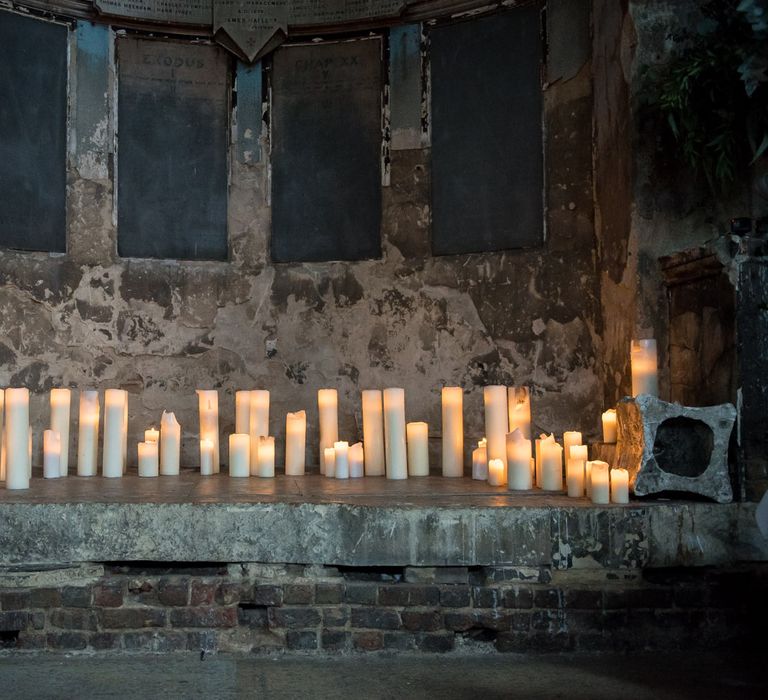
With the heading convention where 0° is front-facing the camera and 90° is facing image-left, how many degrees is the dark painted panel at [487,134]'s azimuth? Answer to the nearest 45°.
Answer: approximately 45°

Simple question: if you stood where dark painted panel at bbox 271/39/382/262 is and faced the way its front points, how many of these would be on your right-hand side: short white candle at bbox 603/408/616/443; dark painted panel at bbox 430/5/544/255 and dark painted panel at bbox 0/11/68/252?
1

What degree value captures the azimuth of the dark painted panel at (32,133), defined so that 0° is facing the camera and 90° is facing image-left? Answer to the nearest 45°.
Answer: approximately 315°

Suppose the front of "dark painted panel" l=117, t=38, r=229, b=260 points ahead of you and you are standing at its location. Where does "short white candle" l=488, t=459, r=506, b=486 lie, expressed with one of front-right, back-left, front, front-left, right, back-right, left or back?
front-left

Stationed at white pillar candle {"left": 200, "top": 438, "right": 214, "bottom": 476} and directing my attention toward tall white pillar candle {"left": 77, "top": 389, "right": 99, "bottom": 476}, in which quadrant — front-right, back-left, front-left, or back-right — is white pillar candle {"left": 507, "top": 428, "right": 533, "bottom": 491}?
back-left

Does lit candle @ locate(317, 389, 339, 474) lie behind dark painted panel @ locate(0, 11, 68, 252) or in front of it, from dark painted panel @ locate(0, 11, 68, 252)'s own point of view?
in front

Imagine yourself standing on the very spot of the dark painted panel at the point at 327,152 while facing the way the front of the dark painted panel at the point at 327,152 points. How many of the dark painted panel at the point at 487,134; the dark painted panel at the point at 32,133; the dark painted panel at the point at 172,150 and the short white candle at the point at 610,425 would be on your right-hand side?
2
